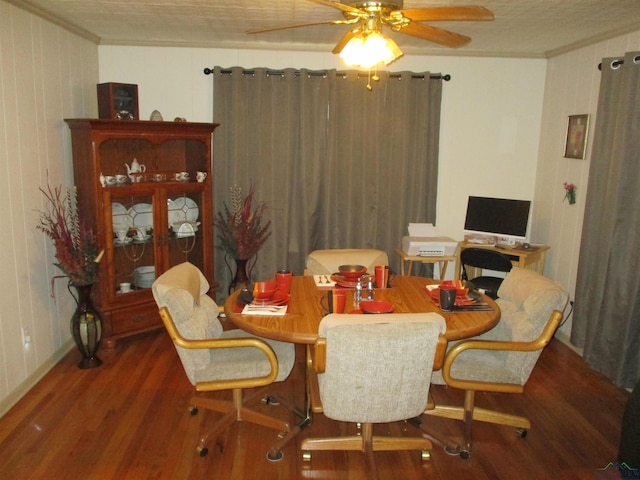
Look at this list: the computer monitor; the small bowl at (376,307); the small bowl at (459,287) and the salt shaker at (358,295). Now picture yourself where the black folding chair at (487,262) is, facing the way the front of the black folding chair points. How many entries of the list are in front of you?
1

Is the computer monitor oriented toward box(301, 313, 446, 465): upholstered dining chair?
yes

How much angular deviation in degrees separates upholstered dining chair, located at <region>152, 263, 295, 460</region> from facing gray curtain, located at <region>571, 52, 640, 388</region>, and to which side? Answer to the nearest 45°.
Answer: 0° — it already faces it

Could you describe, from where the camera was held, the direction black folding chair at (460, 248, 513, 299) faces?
facing away from the viewer

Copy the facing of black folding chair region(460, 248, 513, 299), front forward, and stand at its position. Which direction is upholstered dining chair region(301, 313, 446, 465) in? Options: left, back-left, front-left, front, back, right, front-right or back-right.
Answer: back

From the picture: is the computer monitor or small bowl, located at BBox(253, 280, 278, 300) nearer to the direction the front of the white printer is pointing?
the small bowl

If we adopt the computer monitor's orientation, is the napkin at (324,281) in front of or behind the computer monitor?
in front

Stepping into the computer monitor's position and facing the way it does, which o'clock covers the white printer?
The white printer is roughly at 2 o'clock from the computer monitor.

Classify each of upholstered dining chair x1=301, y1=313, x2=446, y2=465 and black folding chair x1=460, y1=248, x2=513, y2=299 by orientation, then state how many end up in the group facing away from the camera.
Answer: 2

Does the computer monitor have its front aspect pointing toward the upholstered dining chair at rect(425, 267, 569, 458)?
yes

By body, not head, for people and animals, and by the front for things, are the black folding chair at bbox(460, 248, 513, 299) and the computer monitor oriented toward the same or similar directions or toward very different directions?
very different directions

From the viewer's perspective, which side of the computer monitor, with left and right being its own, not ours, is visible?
front

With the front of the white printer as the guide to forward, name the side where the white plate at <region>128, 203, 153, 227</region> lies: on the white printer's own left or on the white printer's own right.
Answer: on the white printer's own right

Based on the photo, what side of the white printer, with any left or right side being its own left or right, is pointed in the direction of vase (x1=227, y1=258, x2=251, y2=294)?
right

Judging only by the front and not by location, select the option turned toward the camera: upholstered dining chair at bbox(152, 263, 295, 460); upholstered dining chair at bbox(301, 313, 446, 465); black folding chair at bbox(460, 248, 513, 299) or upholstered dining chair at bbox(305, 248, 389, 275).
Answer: upholstered dining chair at bbox(305, 248, 389, 275)

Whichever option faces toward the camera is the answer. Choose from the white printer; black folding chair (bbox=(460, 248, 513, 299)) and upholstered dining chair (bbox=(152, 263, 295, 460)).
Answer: the white printer

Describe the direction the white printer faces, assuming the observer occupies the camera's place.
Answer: facing the viewer

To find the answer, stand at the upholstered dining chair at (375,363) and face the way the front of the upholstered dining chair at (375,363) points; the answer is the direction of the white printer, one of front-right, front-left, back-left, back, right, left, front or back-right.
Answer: front

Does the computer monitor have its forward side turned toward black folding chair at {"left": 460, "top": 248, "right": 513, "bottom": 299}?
yes
